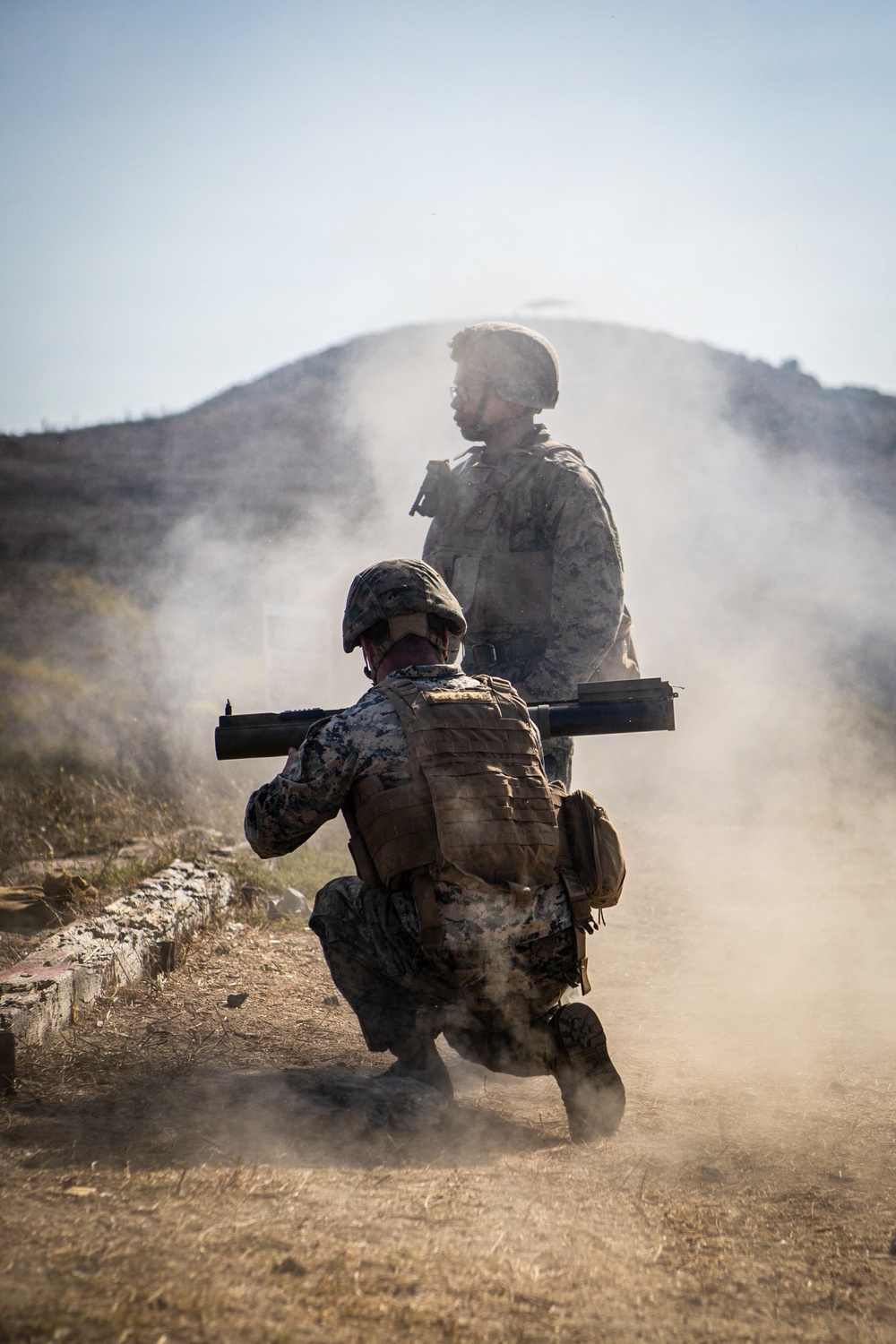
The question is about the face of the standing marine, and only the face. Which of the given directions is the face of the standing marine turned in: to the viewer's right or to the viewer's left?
to the viewer's left

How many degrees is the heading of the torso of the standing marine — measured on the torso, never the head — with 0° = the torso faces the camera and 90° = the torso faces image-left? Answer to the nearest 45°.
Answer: approximately 45°
